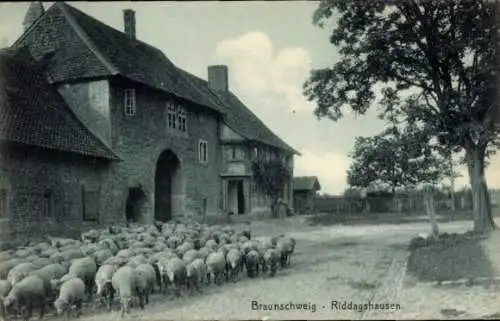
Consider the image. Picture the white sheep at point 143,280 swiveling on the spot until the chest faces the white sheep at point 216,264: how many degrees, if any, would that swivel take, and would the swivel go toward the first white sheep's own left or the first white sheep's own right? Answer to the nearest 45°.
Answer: approximately 45° to the first white sheep's own right

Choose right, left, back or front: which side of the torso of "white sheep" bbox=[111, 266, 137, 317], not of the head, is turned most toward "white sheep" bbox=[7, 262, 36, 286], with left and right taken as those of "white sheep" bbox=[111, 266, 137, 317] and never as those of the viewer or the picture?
left

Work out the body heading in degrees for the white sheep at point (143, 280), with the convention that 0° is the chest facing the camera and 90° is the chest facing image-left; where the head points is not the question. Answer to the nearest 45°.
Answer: approximately 180°

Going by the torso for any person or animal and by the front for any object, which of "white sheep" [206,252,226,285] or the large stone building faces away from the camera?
the white sheep

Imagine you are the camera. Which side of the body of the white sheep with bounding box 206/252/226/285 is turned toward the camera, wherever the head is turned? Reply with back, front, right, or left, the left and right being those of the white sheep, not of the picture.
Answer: back

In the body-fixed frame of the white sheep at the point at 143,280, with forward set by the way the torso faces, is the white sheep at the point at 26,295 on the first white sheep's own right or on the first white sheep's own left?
on the first white sheep's own left

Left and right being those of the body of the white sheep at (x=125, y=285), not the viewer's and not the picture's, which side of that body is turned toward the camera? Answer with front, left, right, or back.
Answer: back

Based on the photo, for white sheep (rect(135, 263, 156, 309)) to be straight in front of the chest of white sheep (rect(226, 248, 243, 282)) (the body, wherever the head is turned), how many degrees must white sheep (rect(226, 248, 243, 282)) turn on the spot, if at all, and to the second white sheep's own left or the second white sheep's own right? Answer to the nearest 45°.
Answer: approximately 135° to the second white sheep's own left

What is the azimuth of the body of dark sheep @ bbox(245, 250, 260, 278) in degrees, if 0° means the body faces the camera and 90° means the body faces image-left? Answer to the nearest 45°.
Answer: approximately 180°

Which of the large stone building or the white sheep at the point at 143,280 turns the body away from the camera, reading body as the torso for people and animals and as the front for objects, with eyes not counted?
the white sheep

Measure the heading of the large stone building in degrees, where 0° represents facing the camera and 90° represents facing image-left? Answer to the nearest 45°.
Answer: approximately 315°

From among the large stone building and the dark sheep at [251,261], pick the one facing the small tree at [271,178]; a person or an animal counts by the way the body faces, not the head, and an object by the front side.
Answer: the dark sheep

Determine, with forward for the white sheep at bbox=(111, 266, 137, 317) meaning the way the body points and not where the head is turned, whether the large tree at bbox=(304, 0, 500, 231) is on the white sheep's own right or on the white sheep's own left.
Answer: on the white sheep's own right
